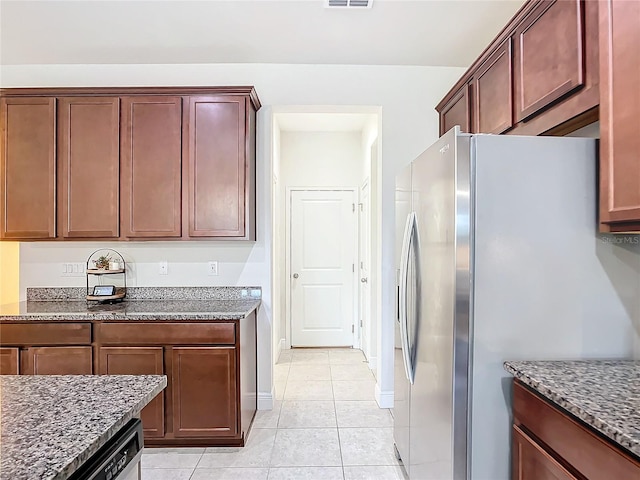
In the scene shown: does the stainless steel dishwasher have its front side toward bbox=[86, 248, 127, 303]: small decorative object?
no

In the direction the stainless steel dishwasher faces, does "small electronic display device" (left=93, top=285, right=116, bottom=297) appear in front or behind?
behind

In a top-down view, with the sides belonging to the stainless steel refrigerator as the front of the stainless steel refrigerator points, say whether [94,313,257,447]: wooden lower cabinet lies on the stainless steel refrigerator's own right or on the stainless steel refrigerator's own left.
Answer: on the stainless steel refrigerator's own right

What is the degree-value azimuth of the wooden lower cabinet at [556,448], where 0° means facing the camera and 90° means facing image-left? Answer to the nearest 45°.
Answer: approximately 45°

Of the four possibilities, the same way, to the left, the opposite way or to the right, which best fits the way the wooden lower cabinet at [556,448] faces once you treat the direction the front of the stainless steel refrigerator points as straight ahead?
the same way

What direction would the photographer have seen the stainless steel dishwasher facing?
facing the viewer and to the right of the viewer

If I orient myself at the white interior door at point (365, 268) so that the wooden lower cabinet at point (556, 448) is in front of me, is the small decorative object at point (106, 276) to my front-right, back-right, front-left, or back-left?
front-right

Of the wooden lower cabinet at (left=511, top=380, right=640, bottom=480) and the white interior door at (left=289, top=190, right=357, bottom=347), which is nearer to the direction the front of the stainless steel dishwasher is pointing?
the wooden lower cabinet

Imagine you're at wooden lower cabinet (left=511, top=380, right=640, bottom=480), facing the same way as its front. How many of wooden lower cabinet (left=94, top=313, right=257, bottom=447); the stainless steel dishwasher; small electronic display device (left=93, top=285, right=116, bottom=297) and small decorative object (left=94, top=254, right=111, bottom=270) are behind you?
0

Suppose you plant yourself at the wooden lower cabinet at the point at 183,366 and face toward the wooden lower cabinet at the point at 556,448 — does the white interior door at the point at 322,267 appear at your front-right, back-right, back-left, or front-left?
back-left

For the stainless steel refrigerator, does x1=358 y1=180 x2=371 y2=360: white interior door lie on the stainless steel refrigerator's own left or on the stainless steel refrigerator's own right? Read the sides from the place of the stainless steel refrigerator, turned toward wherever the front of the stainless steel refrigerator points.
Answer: on the stainless steel refrigerator's own right

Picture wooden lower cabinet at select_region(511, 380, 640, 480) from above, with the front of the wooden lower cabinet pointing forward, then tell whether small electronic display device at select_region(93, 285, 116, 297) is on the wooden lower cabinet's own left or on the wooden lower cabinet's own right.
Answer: on the wooden lower cabinet's own right

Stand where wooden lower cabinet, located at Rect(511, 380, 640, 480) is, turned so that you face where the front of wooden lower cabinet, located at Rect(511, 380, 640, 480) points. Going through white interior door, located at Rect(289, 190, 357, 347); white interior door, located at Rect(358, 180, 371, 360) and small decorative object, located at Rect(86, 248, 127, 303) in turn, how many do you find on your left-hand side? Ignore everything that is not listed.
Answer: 0

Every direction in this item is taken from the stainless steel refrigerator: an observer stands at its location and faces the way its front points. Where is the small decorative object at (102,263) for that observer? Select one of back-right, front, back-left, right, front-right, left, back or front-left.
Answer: front-right

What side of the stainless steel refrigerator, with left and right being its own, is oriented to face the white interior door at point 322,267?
right

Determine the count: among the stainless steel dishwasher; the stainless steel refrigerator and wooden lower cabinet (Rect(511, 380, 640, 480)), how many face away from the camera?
0

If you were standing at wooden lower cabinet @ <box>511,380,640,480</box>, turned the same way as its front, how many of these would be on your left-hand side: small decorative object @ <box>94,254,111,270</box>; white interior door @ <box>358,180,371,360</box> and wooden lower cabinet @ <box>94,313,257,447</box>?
0

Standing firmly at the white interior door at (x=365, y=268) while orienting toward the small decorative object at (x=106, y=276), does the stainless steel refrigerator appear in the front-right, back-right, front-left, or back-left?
front-left

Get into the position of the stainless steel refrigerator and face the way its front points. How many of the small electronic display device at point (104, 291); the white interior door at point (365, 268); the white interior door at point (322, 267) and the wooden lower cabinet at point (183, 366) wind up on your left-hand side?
0

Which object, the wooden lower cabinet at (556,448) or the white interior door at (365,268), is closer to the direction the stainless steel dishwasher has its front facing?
the wooden lower cabinet
